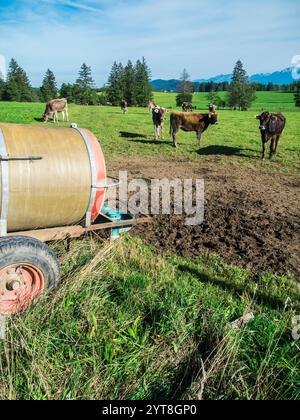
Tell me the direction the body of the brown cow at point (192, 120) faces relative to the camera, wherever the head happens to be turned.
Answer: to the viewer's right

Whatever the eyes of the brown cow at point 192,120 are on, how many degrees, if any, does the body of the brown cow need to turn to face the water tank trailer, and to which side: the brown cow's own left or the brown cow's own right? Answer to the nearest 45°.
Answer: approximately 90° to the brown cow's own right
